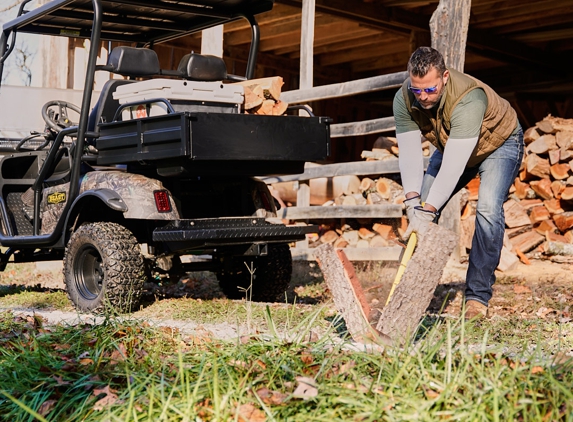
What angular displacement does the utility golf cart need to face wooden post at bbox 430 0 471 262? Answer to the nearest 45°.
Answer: approximately 90° to its right

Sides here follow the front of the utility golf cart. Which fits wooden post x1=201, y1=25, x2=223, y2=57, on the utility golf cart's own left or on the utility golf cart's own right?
on the utility golf cart's own right

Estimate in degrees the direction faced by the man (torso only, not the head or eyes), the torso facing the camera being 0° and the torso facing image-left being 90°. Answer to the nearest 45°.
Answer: approximately 45°

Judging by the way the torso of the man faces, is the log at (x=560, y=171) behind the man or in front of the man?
behind

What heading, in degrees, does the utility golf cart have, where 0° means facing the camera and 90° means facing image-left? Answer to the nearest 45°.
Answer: approximately 135°

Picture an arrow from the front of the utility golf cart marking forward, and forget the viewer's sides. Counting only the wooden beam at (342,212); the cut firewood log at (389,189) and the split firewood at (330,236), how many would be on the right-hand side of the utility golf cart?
3

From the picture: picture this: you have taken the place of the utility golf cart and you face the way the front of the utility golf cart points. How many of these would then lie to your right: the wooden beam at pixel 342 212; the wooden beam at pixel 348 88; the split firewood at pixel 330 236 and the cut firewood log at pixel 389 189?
4

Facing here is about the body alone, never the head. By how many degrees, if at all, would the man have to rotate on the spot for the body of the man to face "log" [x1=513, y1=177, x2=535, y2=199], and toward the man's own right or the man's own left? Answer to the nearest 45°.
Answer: approximately 135° to the man's own right

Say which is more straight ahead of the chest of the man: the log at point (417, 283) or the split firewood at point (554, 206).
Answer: the log

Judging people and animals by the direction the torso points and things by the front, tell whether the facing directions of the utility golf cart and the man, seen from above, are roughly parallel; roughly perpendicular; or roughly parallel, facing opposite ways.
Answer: roughly perpendicular

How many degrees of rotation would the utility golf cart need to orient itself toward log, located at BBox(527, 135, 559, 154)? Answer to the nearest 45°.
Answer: approximately 90° to its right

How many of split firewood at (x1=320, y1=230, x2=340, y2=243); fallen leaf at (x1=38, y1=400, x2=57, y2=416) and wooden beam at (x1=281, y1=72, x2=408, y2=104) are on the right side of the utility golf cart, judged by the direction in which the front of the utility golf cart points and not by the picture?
2

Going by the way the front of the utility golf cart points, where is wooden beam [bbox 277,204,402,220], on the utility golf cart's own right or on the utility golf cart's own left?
on the utility golf cart's own right
